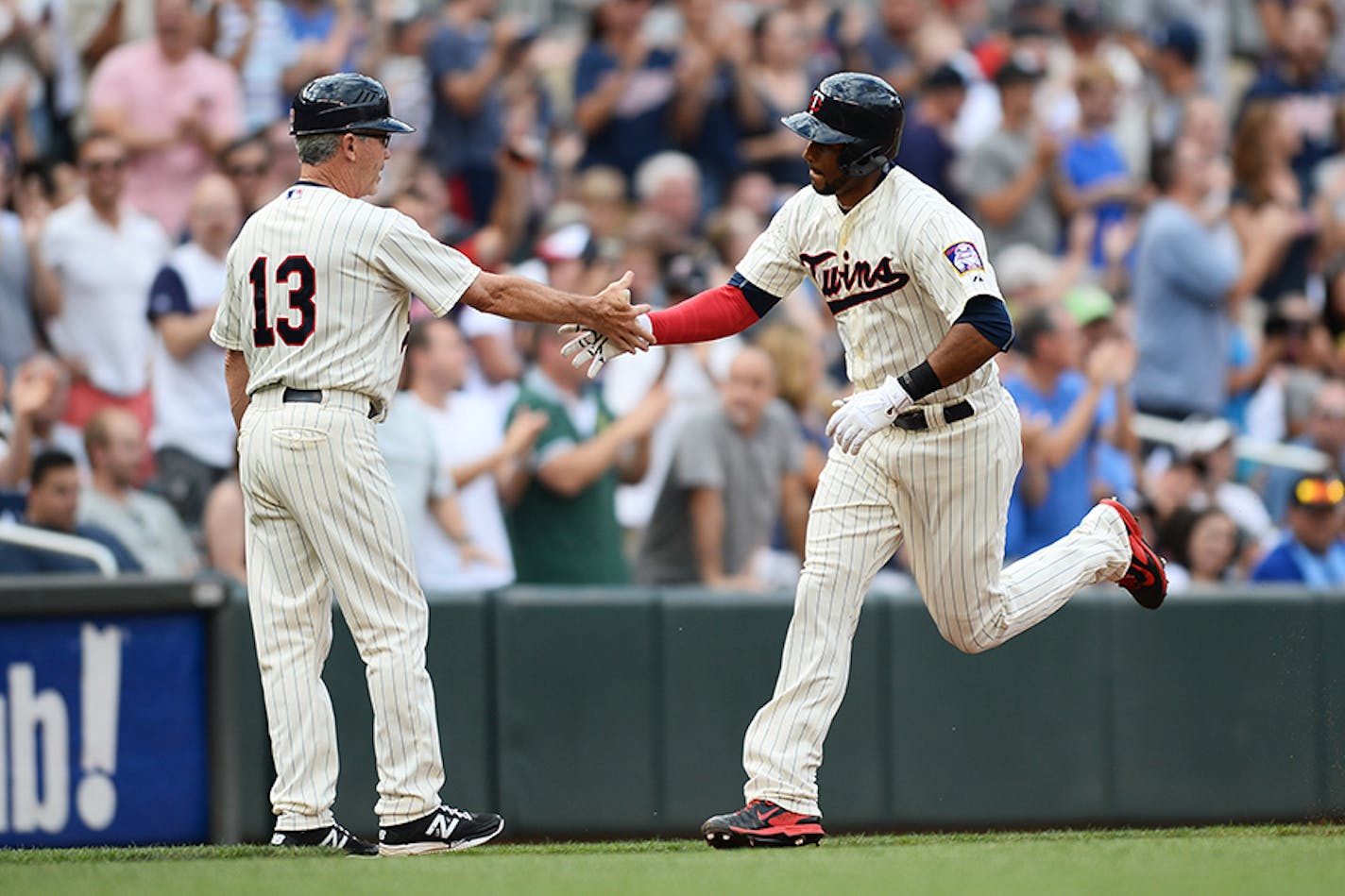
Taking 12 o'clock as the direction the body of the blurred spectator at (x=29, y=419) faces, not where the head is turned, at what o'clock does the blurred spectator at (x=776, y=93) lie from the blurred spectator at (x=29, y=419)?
the blurred spectator at (x=776, y=93) is roughly at 8 o'clock from the blurred spectator at (x=29, y=419).

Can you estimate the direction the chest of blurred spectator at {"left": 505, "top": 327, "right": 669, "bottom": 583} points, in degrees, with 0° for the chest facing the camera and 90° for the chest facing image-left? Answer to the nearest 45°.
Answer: approximately 315°

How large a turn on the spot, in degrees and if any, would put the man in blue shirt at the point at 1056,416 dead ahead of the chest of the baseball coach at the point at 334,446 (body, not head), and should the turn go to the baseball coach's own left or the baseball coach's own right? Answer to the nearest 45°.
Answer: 0° — they already face them

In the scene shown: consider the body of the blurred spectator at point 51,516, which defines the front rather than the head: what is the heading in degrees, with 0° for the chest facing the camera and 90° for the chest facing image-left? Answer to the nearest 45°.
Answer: approximately 315°

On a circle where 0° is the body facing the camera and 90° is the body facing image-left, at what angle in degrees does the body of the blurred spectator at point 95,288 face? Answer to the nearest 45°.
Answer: approximately 0°

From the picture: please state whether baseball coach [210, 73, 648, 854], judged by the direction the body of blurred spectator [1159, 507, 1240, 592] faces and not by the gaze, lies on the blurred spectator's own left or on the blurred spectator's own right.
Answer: on the blurred spectator's own right

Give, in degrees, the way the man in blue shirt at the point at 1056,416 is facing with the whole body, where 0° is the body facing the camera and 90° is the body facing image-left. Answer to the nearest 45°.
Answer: approximately 315°

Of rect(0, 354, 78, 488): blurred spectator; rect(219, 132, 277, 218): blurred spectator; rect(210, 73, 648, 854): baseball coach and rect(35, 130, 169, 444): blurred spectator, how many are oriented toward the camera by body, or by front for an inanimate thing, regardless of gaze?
3

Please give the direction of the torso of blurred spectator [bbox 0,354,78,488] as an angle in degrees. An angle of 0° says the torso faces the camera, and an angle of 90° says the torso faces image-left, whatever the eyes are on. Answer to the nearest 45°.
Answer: approximately 0°
